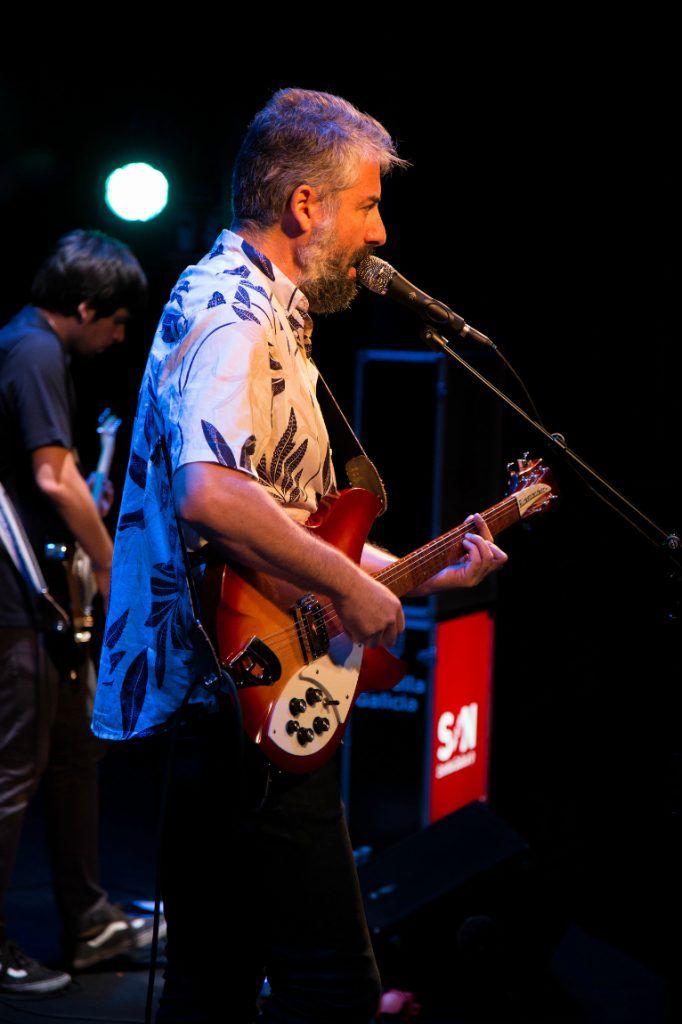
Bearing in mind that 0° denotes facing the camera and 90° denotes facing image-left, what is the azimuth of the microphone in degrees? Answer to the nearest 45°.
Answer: approximately 90°

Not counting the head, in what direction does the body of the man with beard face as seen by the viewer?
to the viewer's right

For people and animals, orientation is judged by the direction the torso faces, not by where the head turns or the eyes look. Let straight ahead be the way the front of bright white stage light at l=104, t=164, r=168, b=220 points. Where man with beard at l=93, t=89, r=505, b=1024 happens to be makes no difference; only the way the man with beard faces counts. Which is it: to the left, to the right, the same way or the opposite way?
to the left

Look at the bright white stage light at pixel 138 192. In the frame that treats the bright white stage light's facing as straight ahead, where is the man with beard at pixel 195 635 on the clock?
The man with beard is roughly at 12 o'clock from the bright white stage light.

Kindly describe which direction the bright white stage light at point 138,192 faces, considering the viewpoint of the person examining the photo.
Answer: facing the viewer

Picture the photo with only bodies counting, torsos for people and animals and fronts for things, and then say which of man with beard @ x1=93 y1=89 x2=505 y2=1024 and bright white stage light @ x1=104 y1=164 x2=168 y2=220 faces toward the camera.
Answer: the bright white stage light

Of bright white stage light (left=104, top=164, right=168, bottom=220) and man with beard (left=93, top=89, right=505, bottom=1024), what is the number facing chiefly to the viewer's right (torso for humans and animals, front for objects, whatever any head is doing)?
1

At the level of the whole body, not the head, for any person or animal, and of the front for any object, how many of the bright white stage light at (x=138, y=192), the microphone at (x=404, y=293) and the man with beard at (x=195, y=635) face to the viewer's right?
1

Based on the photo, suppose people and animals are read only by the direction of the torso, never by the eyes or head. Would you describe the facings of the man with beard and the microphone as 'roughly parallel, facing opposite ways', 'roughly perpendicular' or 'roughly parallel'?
roughly parallel, facing opposite ways

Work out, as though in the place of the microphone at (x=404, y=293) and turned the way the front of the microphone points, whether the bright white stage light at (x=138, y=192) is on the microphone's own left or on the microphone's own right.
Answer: on the microphone's own right

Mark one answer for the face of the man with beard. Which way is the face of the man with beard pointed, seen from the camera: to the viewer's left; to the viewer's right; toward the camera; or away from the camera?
to the viewer's right
